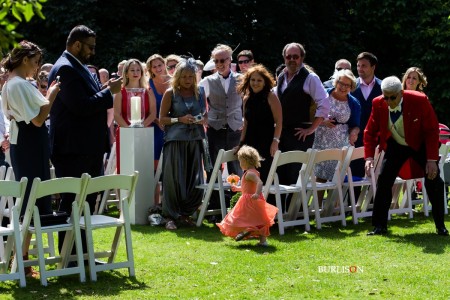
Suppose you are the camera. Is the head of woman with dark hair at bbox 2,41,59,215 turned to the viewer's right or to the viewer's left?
to the viewer's right

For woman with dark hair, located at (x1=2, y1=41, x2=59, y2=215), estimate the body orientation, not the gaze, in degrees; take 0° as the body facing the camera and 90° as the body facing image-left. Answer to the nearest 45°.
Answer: approximately 270°

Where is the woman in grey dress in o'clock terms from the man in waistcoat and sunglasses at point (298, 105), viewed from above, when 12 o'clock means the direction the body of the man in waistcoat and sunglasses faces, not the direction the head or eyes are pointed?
The woman in grey dress is roughly at 1 o'clock from the man in waistcoat and sunglasses.

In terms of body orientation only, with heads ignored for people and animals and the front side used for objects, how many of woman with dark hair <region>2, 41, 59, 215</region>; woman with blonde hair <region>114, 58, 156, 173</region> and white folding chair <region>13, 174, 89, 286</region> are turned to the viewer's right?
1

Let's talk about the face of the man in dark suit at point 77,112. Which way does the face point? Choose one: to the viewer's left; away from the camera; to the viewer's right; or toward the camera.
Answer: to the viewer's right

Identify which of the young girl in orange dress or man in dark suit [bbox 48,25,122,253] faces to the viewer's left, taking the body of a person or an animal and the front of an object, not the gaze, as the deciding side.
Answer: the young girl in orange dress

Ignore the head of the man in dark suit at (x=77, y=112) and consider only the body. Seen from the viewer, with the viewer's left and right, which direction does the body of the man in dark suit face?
facing to the right of the viewer

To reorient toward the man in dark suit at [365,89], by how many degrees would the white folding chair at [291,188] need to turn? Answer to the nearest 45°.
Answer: approximately 90° to its right

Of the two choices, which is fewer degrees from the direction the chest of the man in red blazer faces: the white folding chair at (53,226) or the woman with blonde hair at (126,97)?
the white folding chair
